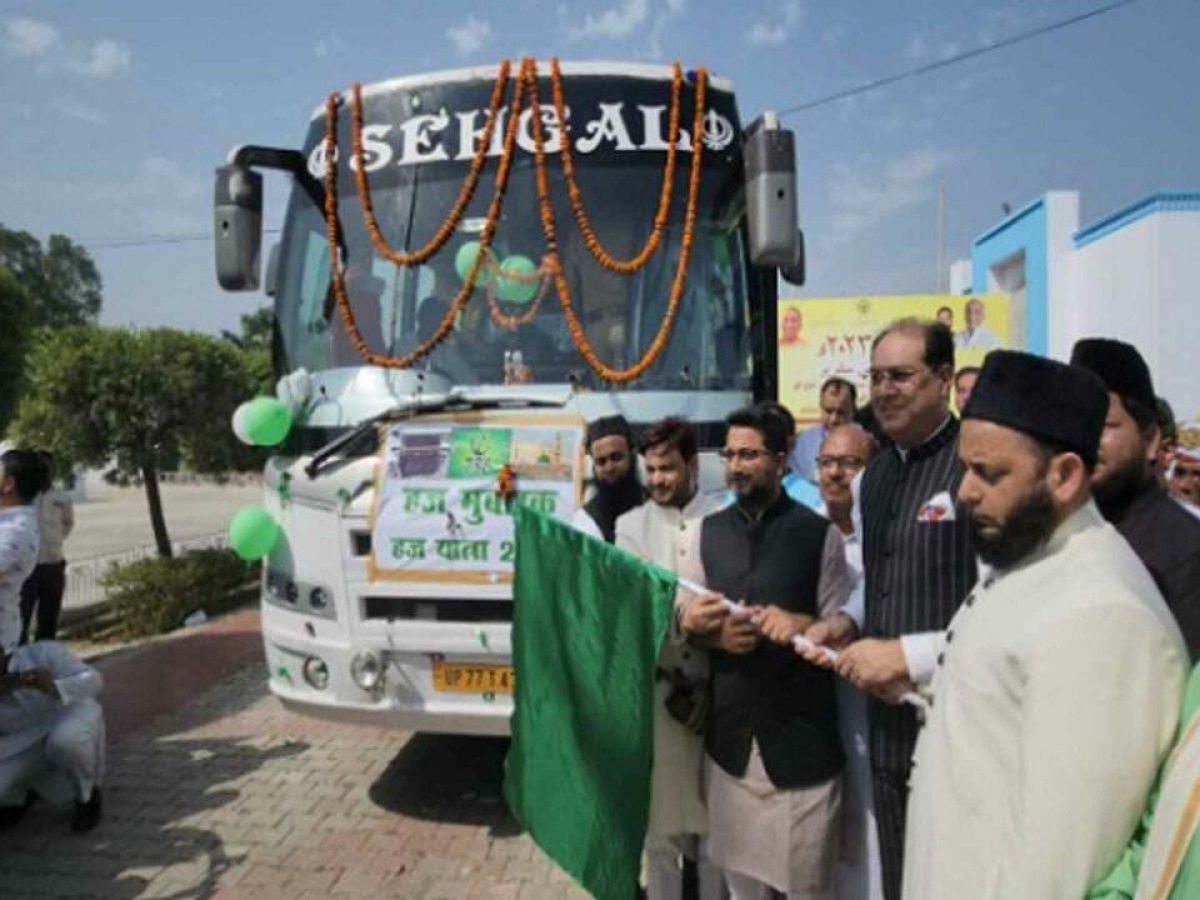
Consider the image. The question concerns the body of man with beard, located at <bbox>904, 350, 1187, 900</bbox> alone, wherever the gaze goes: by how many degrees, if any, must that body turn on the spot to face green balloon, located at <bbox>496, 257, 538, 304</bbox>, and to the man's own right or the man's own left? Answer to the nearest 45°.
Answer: approximately 45° to the man's own right

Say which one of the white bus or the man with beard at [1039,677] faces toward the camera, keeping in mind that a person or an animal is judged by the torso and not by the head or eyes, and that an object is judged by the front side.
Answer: the white bus

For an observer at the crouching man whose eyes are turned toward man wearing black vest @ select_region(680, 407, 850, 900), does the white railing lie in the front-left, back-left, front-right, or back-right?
back-left

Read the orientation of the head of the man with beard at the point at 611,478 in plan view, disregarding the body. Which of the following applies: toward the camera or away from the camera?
toward the camera

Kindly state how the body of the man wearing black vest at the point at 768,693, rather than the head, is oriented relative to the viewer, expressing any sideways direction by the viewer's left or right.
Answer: facing the viewer and to the left of the viewer

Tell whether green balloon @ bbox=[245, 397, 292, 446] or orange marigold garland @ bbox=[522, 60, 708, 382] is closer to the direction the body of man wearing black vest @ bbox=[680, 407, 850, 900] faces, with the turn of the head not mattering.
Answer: the green balloon

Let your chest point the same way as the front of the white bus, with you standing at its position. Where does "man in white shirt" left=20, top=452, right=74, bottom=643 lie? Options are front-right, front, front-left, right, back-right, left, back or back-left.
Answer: back-right

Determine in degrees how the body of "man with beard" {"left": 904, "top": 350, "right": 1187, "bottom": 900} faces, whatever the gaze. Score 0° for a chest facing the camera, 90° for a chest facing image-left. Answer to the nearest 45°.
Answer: approximately 90°

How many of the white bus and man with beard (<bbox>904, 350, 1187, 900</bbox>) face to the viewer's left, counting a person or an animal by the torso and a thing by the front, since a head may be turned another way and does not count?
1

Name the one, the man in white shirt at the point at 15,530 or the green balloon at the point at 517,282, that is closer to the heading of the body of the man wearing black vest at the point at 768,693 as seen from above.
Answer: the man in white shirt

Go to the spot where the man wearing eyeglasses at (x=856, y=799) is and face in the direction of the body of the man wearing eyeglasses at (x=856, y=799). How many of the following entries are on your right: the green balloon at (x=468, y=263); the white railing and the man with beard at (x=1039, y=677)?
2

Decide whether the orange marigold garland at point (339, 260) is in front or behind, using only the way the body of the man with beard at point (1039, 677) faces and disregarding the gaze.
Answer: in front

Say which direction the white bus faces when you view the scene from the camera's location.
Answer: facing the viewer

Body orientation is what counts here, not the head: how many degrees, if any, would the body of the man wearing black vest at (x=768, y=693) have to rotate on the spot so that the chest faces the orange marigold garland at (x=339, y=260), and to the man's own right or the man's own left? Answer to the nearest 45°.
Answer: approximately 90° to the man's own right

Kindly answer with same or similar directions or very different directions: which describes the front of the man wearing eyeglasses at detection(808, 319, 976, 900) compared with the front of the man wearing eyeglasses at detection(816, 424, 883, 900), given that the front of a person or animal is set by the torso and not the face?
same or similar directions

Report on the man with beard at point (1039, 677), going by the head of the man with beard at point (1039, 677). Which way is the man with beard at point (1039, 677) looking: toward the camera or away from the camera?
toward the camera

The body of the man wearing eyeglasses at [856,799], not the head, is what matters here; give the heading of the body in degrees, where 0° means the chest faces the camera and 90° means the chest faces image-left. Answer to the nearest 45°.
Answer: approximately 45°

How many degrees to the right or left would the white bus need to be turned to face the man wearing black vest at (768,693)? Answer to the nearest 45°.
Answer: approximately 45° to its left
